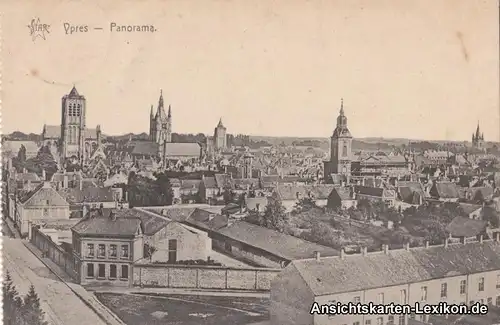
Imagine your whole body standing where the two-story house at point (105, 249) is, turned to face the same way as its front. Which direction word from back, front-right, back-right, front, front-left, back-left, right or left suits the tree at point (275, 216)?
left

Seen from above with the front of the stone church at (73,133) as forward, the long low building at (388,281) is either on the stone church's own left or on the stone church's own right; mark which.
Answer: on the stone church's own left

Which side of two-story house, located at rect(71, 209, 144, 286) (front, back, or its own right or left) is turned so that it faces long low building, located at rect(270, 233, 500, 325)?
left

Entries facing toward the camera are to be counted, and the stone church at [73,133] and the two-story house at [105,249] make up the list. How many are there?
2

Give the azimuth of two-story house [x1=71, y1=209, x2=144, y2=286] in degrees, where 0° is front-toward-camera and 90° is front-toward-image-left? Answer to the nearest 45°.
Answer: approximately 0°

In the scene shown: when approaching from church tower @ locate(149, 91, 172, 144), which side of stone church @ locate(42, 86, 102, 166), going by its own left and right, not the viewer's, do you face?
left
